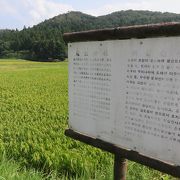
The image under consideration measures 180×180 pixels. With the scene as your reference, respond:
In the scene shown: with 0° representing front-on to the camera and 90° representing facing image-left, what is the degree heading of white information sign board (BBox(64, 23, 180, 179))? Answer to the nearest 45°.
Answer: approximately 45°
